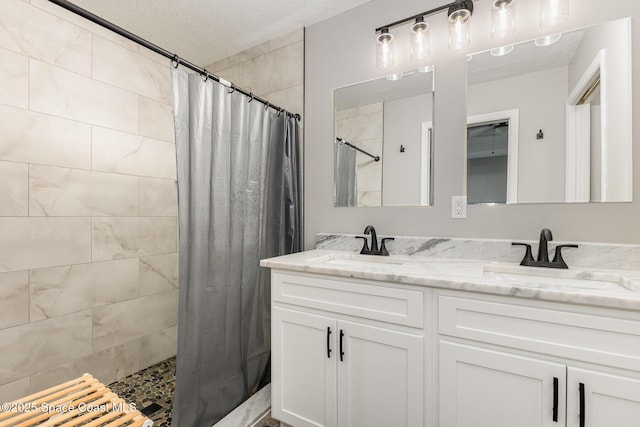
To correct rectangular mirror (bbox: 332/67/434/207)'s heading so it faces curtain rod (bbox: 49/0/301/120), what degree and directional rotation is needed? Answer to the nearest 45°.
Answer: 0° — it already faces it

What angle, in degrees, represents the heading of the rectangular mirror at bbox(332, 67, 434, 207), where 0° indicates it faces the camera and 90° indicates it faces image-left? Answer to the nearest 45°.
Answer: approximately 45°

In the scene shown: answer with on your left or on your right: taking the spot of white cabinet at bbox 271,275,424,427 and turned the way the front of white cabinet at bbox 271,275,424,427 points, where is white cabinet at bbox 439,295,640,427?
on your left

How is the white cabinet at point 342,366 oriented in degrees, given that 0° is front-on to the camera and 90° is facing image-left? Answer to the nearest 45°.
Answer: approximately 45°

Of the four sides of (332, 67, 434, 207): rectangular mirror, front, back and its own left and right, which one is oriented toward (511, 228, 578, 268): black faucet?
left
